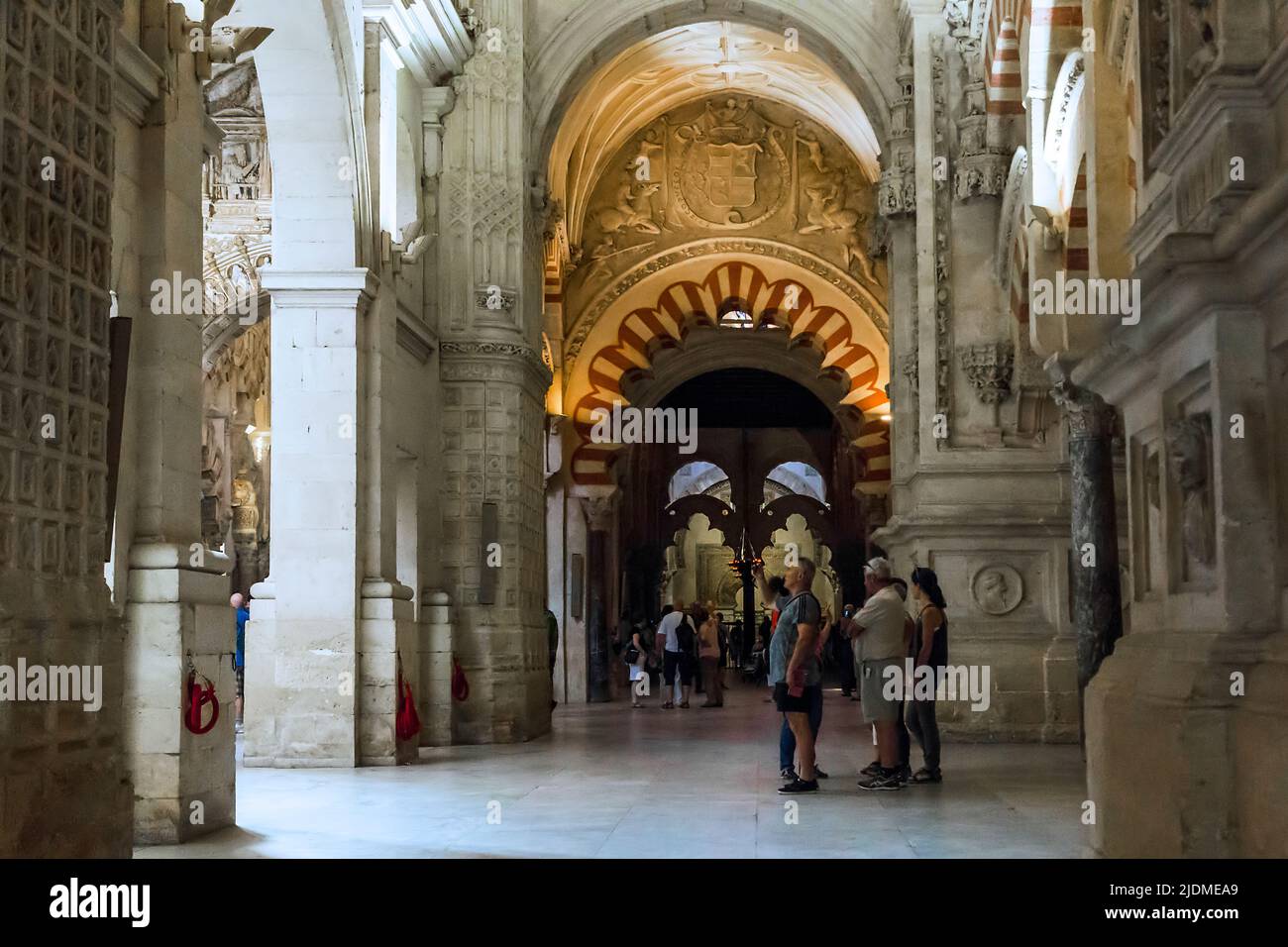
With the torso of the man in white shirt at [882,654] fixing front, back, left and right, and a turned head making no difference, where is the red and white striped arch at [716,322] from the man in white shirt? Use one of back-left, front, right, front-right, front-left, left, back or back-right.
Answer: right

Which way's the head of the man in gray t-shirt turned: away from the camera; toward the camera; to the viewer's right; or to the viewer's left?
to the viewer's left

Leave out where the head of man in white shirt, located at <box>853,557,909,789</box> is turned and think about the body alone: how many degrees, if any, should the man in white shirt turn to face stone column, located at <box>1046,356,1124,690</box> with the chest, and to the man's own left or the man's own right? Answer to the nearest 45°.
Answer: approximately 135° to the man's own right

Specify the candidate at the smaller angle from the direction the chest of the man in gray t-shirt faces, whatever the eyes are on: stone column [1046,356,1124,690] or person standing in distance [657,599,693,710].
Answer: the person standing in distance

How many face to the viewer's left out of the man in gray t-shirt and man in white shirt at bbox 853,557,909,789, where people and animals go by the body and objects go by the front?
2

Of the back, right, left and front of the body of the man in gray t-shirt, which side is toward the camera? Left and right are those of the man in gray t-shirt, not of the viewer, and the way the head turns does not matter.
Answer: left

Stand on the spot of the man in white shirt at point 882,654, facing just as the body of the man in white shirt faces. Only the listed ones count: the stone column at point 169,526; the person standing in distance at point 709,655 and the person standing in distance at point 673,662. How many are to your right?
2

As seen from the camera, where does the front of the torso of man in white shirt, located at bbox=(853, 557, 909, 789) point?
to the viewer's left

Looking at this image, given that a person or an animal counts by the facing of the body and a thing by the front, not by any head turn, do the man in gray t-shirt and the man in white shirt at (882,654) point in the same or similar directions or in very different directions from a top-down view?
same or similar directions

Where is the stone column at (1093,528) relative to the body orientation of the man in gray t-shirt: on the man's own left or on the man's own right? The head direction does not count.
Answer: on the man's own right

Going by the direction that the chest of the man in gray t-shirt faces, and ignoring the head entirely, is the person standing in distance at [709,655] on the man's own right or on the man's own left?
on the man's own right

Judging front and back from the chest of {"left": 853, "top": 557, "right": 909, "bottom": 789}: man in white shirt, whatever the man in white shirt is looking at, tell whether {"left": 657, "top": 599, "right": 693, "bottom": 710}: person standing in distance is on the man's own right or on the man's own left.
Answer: on the man's own right

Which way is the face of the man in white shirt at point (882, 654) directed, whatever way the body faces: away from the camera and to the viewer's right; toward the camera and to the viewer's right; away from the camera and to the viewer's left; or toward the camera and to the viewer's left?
away from the camera and to the viewer's left
